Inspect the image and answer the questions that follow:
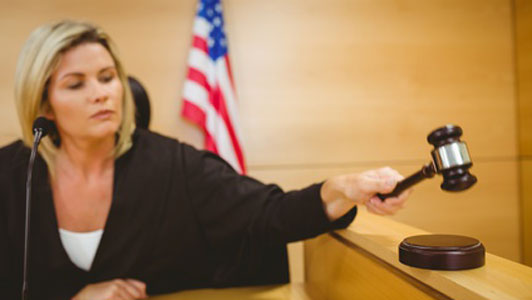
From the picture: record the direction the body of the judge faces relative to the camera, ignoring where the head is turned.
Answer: toward the camera

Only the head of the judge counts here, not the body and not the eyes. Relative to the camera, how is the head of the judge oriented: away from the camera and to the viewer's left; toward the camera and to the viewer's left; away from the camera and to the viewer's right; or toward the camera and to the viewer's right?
toward the camera and to the viewer's right

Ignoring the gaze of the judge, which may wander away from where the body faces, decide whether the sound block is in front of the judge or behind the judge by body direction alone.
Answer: in front
